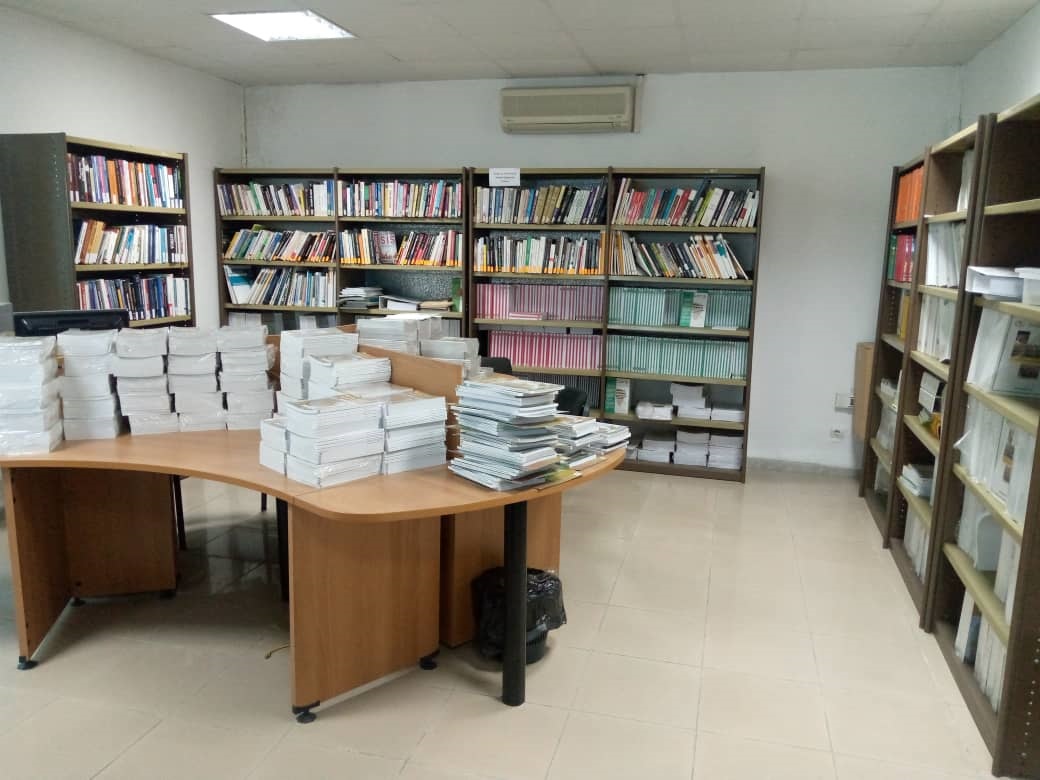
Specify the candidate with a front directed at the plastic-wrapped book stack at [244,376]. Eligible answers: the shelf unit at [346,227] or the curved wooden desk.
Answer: the shelf unit

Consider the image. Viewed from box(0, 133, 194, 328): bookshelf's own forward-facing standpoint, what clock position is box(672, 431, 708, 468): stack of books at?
The stack of books is roughly at 11 o'clock from the bookshelf.

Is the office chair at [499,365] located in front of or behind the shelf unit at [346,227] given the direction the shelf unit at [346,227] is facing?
in front

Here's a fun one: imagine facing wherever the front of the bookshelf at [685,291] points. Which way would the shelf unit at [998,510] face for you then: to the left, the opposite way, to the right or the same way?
to the right

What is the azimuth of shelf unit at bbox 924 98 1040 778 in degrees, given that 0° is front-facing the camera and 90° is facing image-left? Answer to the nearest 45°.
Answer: approximately 90°

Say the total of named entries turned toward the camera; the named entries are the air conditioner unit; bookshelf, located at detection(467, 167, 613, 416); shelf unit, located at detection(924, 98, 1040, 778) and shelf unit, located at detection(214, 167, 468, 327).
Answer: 3

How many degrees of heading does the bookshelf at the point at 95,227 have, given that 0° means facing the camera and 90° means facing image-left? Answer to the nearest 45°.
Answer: approximately 315°

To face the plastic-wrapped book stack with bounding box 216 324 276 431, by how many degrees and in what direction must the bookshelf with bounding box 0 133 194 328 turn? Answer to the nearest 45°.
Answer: approximately 45° to its right

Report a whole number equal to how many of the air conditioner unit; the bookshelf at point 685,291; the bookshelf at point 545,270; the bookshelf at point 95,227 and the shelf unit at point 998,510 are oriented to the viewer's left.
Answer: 1
